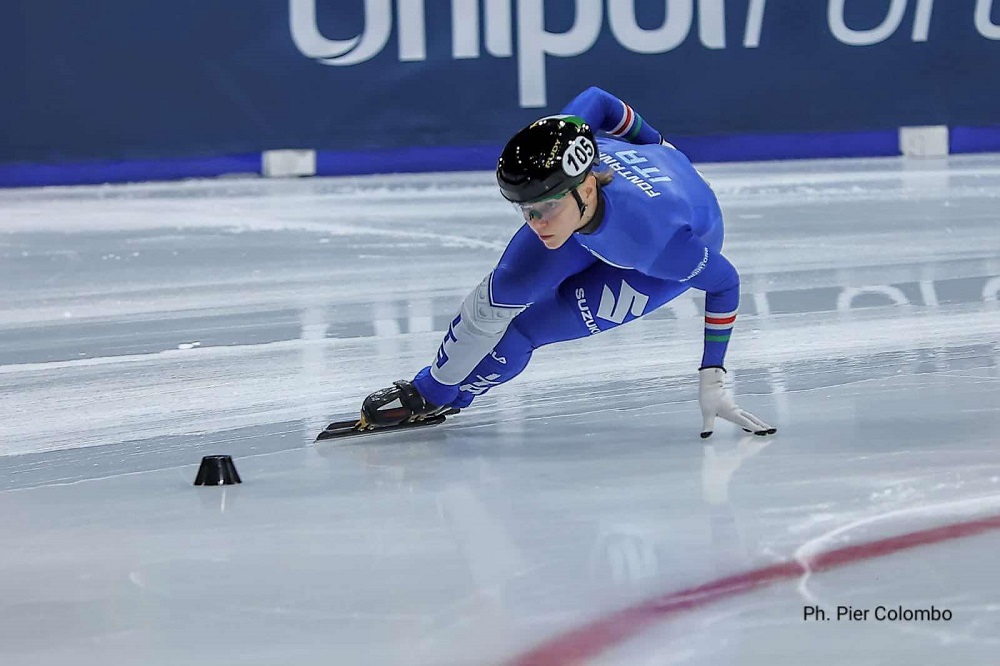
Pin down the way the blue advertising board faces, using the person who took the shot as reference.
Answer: facing the viewer

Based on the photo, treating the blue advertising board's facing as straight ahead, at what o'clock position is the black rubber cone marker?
The black rubber cone marker is roughly at 12 o'clock from the blue advertising board.
